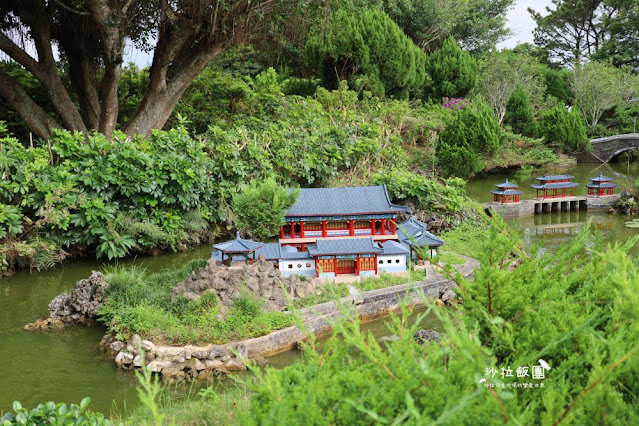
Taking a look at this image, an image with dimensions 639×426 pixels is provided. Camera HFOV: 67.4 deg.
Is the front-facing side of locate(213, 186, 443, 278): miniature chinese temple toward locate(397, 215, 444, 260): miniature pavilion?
no

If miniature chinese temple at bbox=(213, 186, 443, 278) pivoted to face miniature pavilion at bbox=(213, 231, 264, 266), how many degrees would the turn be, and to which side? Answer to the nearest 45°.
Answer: approximately 90° to its right

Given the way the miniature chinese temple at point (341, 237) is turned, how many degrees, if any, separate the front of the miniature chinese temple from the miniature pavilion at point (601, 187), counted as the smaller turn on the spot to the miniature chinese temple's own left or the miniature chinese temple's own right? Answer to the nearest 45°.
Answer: approximately 135° to the miniature chinese temple's own left

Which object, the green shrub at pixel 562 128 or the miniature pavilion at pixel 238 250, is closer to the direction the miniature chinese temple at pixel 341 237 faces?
the miniature pavilion

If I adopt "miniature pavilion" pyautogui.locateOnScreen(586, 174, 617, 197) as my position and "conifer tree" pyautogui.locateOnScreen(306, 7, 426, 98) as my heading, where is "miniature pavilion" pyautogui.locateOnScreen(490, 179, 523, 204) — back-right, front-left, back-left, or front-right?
front-left

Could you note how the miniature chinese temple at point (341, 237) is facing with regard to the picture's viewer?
facing the viewer

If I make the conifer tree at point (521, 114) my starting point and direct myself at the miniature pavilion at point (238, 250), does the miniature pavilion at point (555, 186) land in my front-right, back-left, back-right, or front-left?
front-left

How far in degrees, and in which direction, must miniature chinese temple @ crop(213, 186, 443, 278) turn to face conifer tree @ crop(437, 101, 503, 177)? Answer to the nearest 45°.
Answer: approximately 135° to its left

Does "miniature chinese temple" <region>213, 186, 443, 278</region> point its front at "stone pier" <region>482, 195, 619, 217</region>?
no

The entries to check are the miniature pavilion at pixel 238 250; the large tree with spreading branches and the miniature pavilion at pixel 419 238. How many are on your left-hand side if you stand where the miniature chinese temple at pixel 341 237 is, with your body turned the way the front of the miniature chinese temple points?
1

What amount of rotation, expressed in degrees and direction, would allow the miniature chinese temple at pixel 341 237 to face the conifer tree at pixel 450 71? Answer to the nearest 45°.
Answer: approximately 180°

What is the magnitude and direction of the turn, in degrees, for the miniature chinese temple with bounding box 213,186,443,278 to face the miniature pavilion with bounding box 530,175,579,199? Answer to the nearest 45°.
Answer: approximately 135° to its left

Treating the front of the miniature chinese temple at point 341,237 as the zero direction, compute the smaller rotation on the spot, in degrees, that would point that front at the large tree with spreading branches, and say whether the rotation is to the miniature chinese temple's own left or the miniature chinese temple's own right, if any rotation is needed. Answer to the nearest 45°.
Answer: approximately 135° to the miniature chinese temple's own right

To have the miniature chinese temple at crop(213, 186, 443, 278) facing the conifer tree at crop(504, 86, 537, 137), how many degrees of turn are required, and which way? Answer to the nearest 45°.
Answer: approximately 135° to its left
